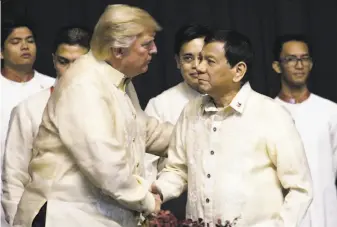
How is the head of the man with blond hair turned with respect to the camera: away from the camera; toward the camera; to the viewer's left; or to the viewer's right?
to the viewer's right

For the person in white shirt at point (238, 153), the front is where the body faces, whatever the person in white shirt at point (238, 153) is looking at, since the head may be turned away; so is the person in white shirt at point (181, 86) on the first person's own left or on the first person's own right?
on the first person's own right

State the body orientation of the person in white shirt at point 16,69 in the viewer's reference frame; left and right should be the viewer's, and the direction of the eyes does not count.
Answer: facing the viewer

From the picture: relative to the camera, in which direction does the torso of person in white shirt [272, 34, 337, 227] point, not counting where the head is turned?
toward the camera

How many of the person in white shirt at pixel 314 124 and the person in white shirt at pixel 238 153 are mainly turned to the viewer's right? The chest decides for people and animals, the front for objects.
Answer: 0

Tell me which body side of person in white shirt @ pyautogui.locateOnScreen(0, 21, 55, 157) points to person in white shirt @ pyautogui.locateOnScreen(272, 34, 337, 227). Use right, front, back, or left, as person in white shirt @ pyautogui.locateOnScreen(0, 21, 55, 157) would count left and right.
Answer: left

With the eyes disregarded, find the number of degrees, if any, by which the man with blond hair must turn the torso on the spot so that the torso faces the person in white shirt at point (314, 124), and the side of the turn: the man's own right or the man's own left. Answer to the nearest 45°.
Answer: approximately 45° to the man's own left

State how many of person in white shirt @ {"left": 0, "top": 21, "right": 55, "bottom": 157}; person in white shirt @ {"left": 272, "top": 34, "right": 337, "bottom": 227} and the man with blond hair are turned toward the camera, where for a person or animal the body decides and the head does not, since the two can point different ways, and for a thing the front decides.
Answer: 2

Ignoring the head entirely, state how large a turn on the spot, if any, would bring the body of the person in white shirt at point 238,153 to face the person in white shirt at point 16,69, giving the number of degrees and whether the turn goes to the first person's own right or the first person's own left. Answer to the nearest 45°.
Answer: approximately 90° to the first person's own right

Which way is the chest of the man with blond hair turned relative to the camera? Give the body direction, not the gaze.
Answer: to the viewer's right

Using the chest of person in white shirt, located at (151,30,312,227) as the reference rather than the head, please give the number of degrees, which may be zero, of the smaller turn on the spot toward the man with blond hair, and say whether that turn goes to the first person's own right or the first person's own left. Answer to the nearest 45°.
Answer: approximately 45° to the first person's own right

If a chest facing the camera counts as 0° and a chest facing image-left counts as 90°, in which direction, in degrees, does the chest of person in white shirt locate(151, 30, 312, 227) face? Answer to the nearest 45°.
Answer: approximately 45°

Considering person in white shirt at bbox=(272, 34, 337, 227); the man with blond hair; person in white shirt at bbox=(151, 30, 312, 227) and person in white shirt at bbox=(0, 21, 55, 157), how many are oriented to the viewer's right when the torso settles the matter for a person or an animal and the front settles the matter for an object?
1

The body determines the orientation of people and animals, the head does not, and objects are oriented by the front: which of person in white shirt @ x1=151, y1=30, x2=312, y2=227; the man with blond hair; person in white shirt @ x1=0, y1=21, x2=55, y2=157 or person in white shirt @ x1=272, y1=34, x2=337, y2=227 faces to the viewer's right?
the man with blond hair

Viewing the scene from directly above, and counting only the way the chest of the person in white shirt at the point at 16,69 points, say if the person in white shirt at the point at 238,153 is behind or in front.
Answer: in front
